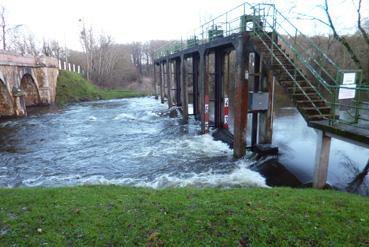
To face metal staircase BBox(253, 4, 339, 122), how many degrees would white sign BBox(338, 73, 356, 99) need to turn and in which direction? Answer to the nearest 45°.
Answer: approximately 135° to its right

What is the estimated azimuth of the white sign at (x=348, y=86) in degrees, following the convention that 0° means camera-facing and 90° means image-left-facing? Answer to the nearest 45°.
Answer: approximately 0°

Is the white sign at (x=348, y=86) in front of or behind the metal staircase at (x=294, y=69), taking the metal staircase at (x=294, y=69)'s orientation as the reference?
in front

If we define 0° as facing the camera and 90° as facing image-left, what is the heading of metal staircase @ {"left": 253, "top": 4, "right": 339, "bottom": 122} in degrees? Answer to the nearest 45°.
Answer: approximately 315°
